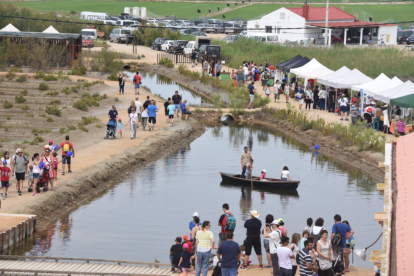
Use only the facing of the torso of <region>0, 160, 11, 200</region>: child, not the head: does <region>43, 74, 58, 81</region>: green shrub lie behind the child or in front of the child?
behind

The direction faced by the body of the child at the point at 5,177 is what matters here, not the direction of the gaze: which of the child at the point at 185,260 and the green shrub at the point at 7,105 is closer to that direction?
the child

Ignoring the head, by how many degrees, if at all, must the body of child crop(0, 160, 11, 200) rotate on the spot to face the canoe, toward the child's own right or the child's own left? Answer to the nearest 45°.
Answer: approximately 90° to the child's own left

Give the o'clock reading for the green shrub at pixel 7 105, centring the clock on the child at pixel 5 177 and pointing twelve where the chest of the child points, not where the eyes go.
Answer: The green shrub is roughly at 6 o'clock from the child.

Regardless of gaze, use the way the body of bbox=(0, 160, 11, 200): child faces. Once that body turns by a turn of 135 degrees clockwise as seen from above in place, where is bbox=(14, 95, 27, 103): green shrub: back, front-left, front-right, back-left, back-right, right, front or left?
front-right

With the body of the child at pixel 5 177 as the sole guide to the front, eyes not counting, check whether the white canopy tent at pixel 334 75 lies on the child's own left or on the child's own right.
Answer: on the child's own left

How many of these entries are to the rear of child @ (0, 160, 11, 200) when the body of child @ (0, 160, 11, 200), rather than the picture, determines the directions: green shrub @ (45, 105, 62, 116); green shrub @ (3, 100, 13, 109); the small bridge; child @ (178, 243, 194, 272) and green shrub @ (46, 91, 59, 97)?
3

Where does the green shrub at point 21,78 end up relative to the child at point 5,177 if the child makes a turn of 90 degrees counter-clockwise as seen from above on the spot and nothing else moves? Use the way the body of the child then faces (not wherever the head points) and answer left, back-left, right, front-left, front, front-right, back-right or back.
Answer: left

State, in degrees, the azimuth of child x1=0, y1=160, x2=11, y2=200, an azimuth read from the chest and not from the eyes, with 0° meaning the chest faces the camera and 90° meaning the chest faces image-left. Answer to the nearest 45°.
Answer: approximately 0°

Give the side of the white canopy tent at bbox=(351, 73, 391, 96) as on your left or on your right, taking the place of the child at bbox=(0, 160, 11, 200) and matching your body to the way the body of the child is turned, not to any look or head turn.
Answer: on your left

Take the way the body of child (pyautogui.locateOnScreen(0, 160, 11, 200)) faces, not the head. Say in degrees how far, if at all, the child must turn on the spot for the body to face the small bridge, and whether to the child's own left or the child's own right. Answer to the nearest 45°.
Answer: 0° — they already face it
